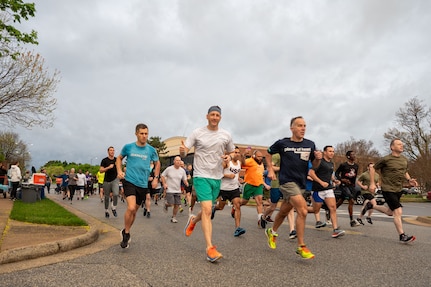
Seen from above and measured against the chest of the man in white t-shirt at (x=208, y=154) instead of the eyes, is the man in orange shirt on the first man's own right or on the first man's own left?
on the first man's own left

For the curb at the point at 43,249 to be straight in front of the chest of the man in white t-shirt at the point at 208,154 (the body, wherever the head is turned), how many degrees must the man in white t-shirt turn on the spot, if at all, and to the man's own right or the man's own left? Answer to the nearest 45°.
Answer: approximately 135° to the man's own right

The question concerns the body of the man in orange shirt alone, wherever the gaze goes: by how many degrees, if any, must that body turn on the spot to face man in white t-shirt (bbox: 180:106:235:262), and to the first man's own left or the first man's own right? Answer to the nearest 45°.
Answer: approximately 45° to the first man's own right

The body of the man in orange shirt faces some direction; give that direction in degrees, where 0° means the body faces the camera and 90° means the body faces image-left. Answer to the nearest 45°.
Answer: approximately 315°

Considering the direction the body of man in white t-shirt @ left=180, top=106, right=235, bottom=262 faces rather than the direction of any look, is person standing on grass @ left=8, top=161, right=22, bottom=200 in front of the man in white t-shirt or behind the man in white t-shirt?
behind

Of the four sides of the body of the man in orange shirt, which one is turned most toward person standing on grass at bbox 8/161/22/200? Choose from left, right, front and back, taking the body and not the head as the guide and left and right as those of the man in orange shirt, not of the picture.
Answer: back

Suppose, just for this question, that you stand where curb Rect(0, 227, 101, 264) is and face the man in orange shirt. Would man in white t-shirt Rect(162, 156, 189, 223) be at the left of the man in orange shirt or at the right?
left
